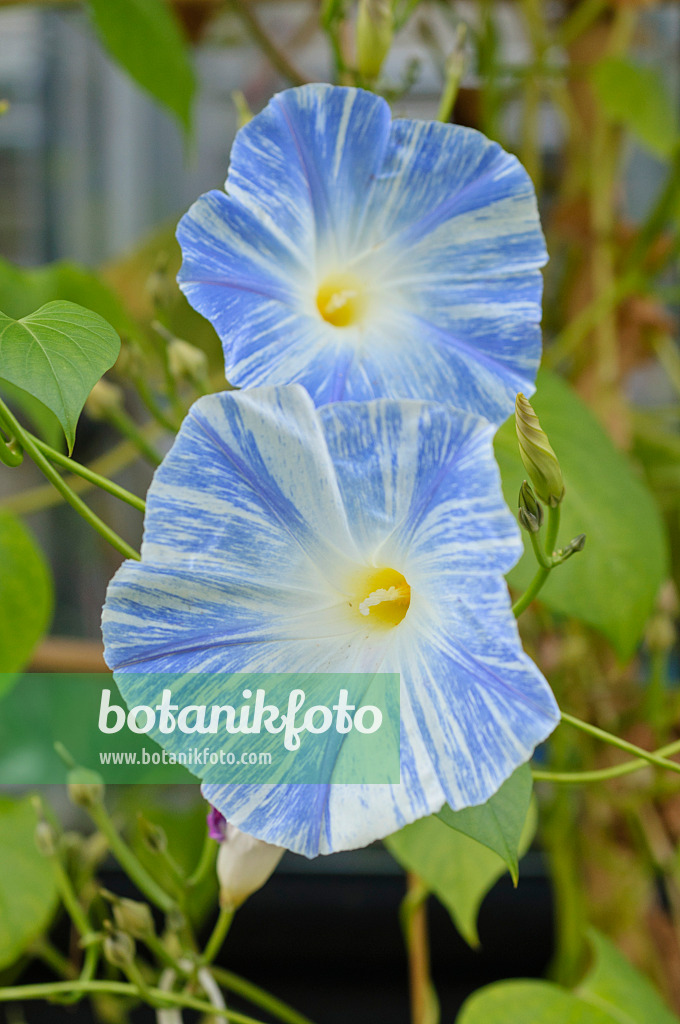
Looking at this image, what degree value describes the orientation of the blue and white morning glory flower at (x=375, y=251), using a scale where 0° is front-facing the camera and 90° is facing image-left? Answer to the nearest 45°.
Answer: approximately 0°

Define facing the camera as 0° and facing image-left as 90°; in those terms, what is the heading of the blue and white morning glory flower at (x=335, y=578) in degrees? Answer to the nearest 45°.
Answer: approximately 0°

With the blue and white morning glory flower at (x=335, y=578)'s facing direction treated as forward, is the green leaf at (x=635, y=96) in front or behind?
behind

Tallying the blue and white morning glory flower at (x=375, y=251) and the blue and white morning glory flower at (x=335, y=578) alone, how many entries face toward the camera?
2
